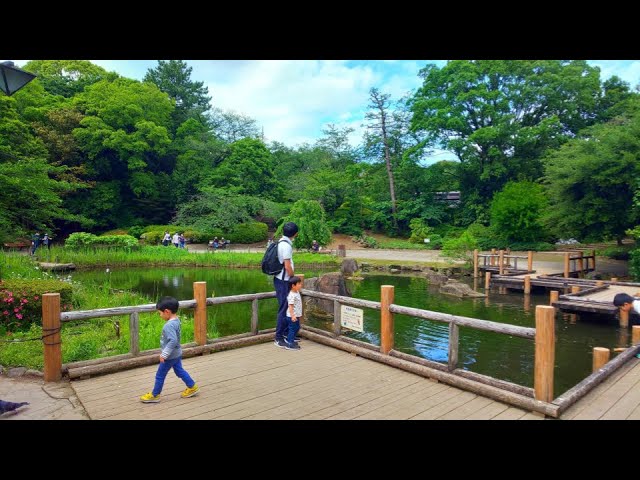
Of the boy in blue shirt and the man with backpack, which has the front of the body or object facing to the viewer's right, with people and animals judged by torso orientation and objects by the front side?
the man with backpack

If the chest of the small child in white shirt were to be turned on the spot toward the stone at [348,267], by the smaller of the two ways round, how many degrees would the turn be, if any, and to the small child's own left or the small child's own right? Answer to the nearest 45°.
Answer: approximately 90° to the small child's own left

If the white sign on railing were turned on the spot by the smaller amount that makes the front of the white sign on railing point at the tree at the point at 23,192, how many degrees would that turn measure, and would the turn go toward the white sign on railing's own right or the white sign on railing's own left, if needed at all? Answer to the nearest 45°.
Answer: approximately 90° to the white sign on railing's own right

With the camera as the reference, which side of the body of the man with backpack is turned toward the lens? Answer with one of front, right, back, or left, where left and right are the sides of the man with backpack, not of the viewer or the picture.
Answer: right

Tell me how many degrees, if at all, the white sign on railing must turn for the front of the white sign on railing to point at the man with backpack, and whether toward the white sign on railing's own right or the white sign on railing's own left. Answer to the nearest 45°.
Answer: approximately 45° to the white sign on railing's own right

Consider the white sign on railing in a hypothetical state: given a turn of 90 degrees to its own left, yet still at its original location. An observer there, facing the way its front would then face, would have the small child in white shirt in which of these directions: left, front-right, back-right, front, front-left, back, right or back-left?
back-right

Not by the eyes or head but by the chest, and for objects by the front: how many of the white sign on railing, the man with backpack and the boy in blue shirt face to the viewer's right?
1

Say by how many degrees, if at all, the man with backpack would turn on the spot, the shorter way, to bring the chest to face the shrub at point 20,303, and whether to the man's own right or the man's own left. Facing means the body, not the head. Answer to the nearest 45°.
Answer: approximately 135° to the man's own left

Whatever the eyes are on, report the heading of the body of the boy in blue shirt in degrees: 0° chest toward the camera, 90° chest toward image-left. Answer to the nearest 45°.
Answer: approximately 90°

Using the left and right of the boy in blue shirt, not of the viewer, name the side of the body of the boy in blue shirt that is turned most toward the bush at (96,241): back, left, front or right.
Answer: right

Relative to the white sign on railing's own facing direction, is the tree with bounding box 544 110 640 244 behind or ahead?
behind

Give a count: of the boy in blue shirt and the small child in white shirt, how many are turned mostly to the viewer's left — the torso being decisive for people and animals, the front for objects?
1

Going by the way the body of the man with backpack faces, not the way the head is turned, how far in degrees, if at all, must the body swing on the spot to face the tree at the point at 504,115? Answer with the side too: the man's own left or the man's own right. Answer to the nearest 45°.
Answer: approximately 45° to the man's own left

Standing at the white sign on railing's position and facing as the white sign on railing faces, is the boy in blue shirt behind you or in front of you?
in front
